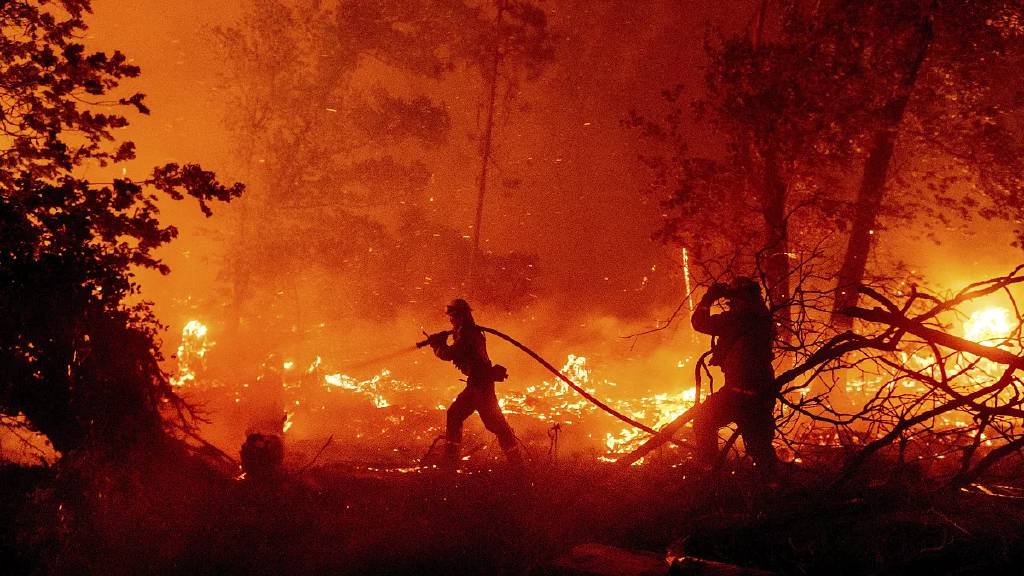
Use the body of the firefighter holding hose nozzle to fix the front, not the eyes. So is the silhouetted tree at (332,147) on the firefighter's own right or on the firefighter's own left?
on the firefighter's own right

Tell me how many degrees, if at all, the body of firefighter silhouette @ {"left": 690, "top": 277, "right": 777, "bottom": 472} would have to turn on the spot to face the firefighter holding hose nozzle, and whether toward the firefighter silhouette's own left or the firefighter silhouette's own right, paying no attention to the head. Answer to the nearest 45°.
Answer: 0° — they already face them

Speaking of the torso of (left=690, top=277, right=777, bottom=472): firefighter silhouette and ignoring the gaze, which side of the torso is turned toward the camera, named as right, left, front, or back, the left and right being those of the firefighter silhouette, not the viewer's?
left

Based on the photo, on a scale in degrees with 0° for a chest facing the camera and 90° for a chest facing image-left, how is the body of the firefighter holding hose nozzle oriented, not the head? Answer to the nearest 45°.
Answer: approximately 90°

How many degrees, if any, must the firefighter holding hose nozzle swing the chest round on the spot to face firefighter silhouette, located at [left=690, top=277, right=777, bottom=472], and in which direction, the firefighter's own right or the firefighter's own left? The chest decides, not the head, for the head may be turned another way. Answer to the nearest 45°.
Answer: approximately 135° to the firefighter's own left

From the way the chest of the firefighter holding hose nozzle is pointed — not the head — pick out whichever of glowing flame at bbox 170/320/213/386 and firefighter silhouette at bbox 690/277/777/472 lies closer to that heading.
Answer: the glowing flame

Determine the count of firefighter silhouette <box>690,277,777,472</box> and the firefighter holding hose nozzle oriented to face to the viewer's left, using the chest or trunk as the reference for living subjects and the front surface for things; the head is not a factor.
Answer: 2

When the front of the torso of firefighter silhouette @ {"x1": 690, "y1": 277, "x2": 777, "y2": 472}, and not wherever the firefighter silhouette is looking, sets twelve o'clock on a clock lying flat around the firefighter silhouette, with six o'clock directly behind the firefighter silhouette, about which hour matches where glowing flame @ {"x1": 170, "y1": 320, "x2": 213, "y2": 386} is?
The glowing flame is roughly at 1 o'clock from the firefighter silhouette.
